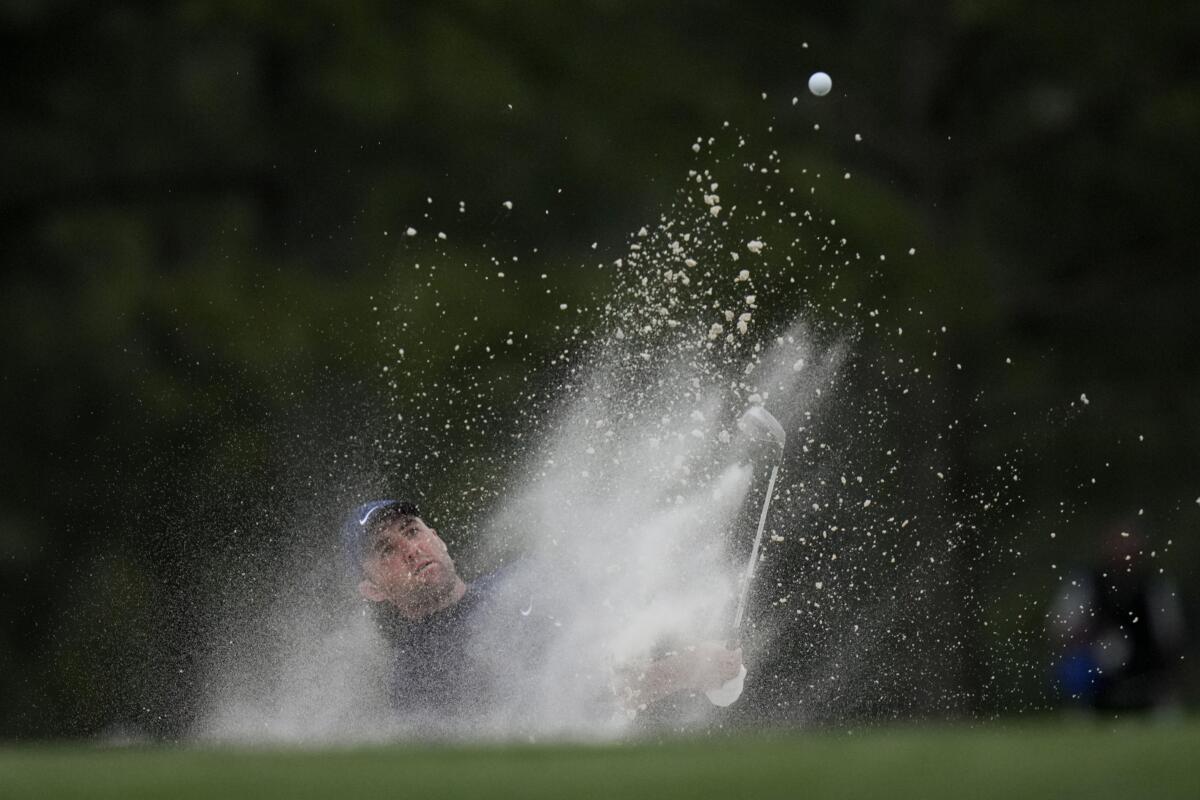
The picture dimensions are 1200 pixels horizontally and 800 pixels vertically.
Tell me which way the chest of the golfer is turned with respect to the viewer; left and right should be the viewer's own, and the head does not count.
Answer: facing the viewer and to the right of the viewer

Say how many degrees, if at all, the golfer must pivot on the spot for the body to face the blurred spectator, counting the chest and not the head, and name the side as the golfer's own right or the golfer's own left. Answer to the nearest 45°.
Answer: approximately 90° to the golfer's own left
